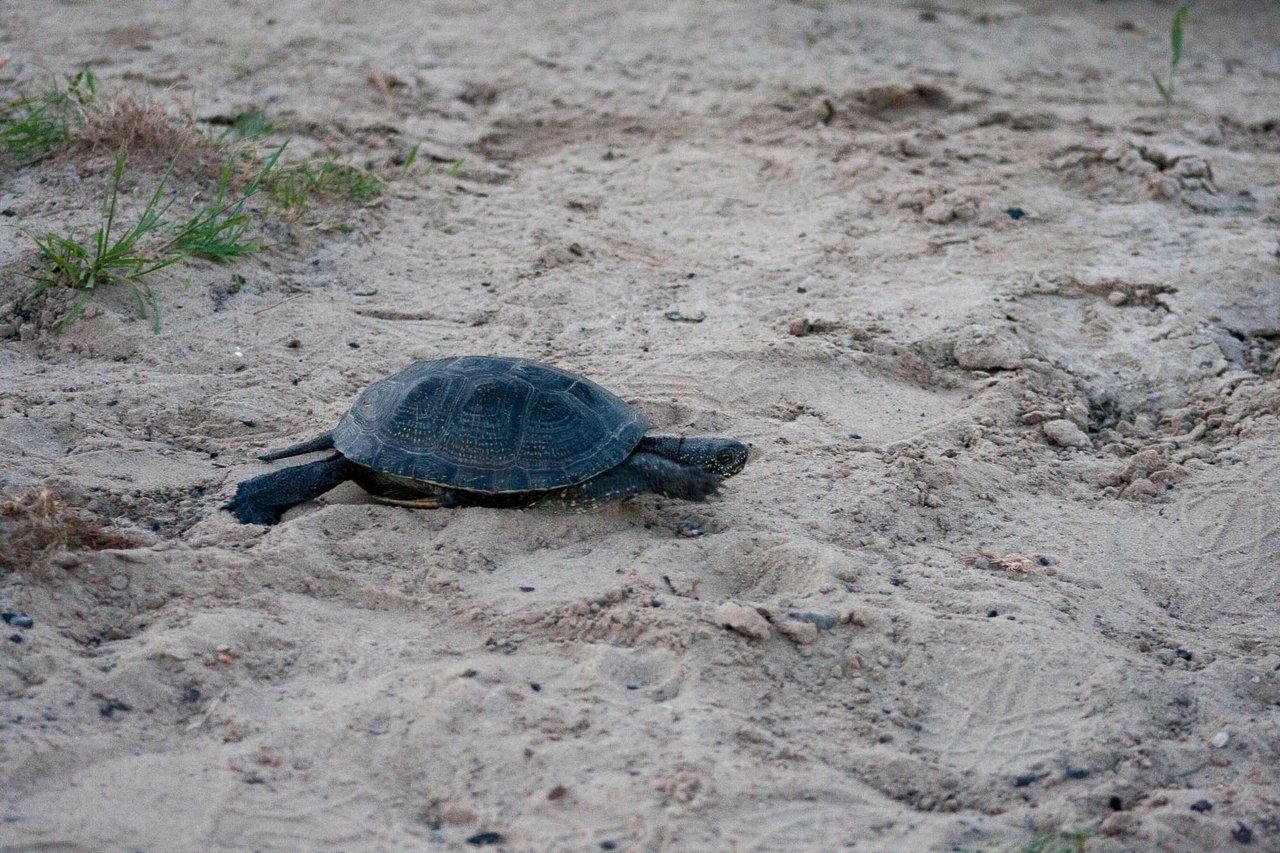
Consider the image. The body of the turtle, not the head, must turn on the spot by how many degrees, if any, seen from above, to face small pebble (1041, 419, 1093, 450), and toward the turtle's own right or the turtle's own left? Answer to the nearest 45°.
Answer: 0° — it already faces it

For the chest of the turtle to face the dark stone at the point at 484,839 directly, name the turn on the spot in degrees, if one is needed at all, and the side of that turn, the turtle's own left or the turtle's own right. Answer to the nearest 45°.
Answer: approximately 90° to the turtle's own right

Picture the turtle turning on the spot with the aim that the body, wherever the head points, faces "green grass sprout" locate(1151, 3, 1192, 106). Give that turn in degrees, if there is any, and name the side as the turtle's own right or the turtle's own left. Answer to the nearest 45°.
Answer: approximately 45° to the turtle's own left

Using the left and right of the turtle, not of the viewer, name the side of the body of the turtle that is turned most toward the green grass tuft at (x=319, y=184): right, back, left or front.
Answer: left

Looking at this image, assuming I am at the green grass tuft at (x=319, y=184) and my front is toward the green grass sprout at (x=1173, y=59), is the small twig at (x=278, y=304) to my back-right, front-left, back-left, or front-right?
back-right

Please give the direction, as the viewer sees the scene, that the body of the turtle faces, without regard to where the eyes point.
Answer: to the viewer's right

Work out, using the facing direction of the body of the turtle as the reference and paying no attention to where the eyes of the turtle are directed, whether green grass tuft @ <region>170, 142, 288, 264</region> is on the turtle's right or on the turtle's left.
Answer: on the turtle's left

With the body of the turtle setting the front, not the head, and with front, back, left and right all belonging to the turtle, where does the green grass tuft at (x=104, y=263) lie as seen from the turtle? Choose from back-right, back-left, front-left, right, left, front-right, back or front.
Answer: back-left
